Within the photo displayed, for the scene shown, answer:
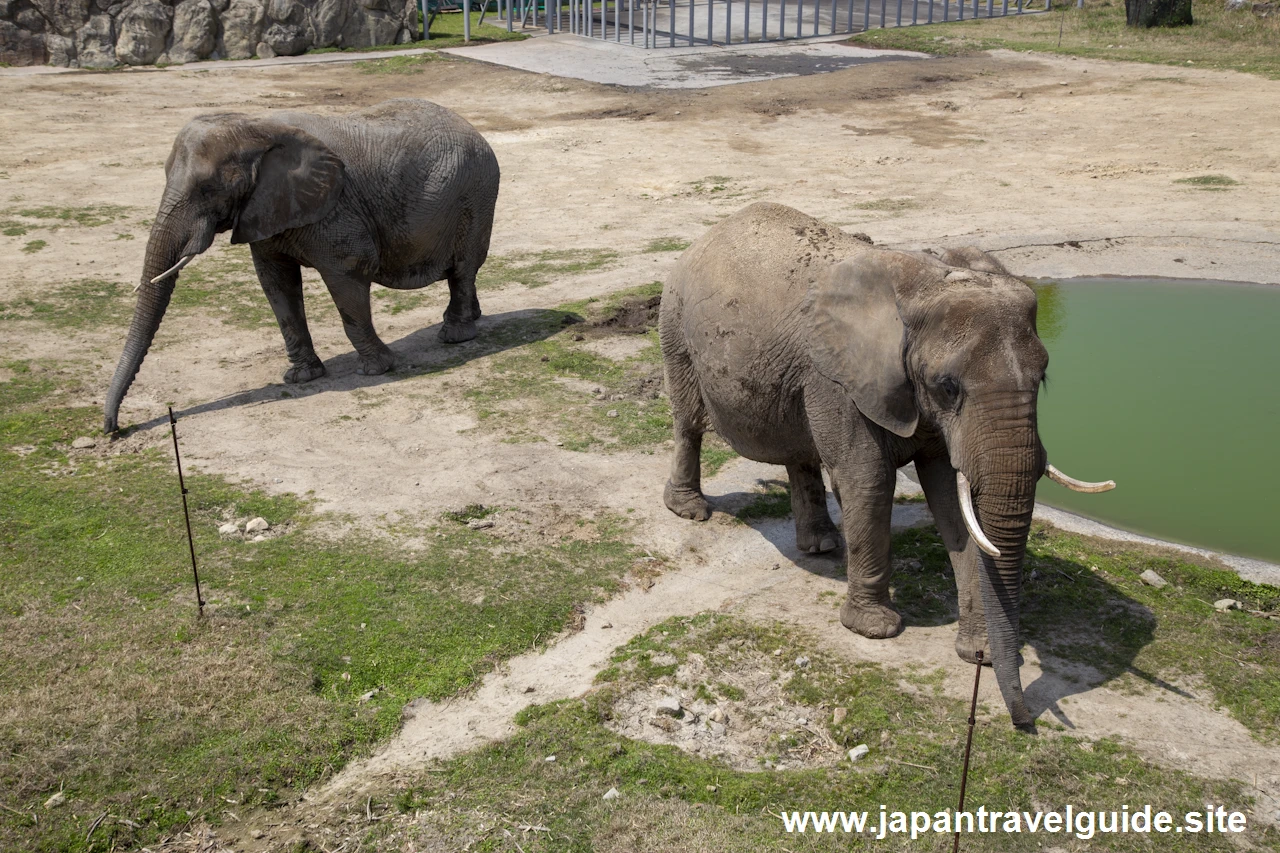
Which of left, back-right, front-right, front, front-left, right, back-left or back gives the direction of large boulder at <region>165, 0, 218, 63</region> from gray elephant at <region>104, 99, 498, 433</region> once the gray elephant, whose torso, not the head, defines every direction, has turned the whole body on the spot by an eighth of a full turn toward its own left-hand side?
back

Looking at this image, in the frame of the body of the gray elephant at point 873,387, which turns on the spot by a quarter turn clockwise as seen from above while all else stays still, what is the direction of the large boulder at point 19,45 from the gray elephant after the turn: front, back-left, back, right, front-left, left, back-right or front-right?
right

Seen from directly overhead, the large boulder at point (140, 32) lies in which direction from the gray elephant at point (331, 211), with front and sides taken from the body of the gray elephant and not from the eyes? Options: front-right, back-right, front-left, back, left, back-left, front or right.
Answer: back-right

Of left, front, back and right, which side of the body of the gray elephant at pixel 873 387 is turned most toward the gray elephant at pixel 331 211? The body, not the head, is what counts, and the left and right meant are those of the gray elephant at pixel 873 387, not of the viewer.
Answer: back

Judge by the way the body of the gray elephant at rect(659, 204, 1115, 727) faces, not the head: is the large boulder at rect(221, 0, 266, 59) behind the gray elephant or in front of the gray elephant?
behind

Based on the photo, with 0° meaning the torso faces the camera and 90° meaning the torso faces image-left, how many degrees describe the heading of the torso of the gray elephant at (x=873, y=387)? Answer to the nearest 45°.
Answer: approximately 315°

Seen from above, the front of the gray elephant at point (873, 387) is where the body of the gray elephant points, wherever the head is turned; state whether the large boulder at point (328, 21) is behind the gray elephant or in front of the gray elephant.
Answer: behind

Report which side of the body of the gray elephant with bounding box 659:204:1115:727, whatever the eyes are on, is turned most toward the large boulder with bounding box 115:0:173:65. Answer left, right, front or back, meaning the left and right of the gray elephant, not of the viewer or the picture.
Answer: back

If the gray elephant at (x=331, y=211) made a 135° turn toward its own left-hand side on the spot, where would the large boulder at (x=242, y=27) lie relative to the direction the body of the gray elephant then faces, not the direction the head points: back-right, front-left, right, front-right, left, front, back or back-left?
left

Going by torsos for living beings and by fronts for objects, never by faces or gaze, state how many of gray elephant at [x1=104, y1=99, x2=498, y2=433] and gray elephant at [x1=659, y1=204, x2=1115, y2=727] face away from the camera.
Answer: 0

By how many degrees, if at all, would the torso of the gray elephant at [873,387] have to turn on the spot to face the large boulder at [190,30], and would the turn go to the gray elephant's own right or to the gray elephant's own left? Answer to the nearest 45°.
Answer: approximately 180°

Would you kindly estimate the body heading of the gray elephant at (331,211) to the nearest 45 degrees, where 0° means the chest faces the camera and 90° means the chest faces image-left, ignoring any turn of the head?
approximately 45°
